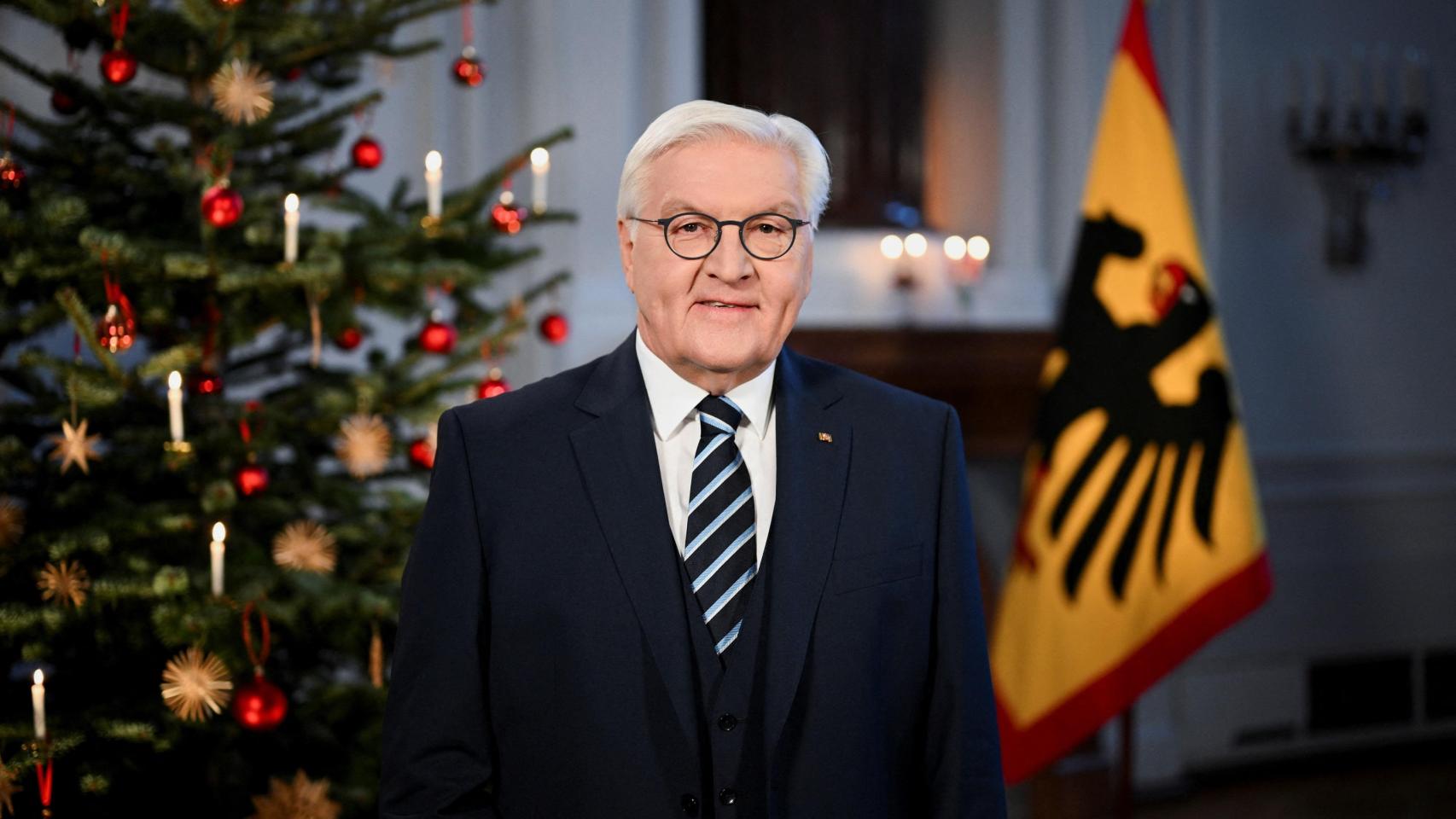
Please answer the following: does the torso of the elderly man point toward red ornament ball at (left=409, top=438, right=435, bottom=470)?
no

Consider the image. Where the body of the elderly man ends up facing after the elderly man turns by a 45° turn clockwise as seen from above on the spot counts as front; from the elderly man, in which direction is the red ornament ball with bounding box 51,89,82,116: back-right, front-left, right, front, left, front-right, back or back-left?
right

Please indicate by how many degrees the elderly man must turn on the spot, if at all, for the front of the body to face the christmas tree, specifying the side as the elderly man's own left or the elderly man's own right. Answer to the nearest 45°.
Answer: approximately 135° to the elderly man's own right

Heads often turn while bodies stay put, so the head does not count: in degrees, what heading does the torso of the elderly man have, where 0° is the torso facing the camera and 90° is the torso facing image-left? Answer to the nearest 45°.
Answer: approximately 0°

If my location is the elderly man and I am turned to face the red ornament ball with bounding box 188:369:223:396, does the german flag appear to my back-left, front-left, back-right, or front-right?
front-right

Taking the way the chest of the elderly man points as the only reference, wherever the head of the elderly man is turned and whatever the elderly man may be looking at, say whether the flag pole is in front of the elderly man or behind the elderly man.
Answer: behind

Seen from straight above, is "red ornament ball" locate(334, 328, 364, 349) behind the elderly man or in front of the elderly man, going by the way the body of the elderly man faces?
behind

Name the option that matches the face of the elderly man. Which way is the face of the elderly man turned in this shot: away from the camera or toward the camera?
toward the camera

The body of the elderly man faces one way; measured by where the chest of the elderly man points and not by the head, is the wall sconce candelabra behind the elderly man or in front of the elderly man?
behind

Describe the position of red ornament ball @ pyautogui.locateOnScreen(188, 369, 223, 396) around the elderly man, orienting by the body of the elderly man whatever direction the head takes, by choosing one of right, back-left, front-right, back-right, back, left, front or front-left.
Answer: back-right

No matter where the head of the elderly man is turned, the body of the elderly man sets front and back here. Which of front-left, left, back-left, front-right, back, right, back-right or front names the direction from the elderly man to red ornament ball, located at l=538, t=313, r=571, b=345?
back

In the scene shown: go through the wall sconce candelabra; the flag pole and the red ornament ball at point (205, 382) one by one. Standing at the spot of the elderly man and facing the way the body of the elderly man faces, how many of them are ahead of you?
0

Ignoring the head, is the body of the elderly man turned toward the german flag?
no
